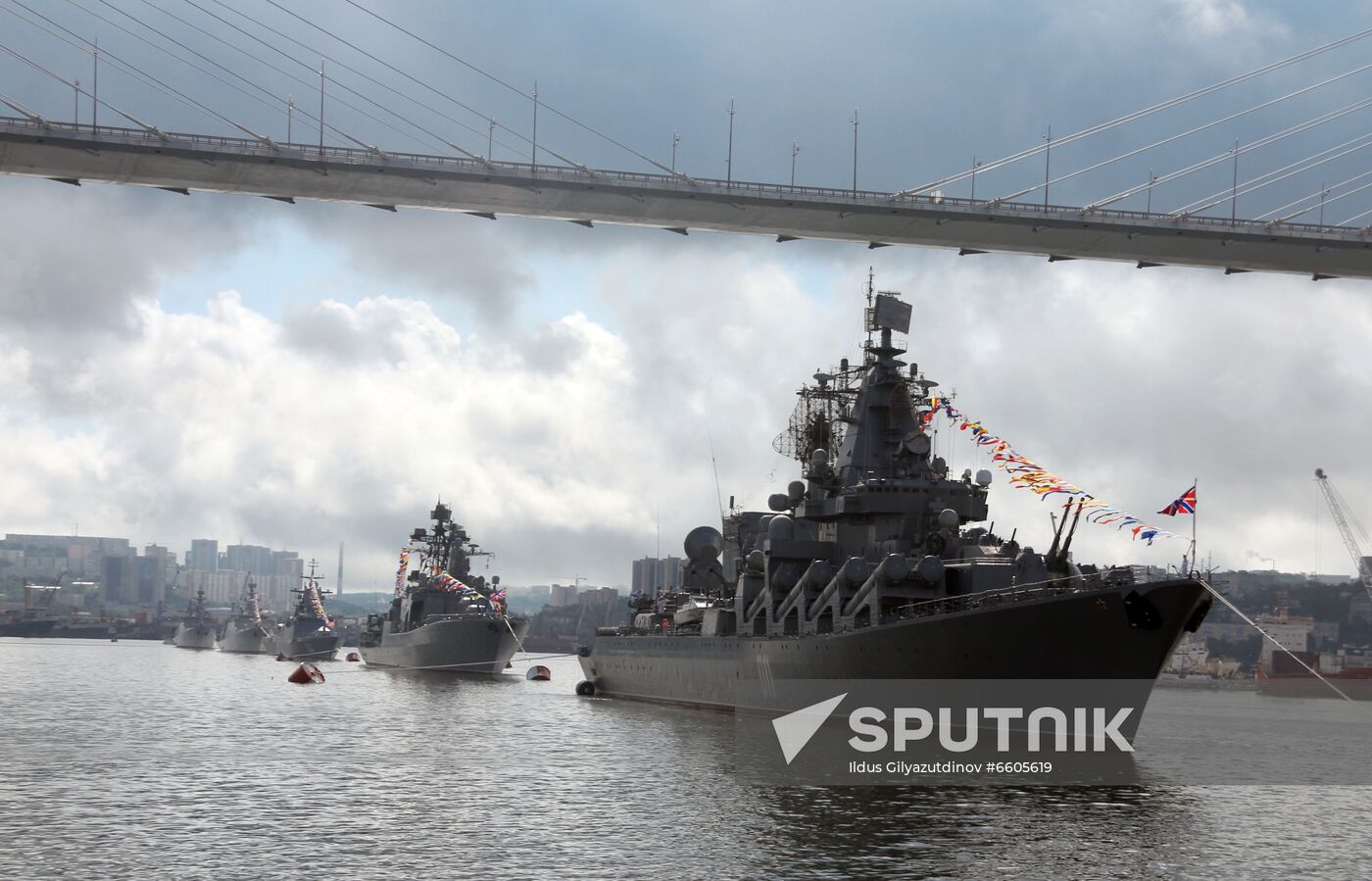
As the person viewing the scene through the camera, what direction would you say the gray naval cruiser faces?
facing the viewer and to the right of the viewer
